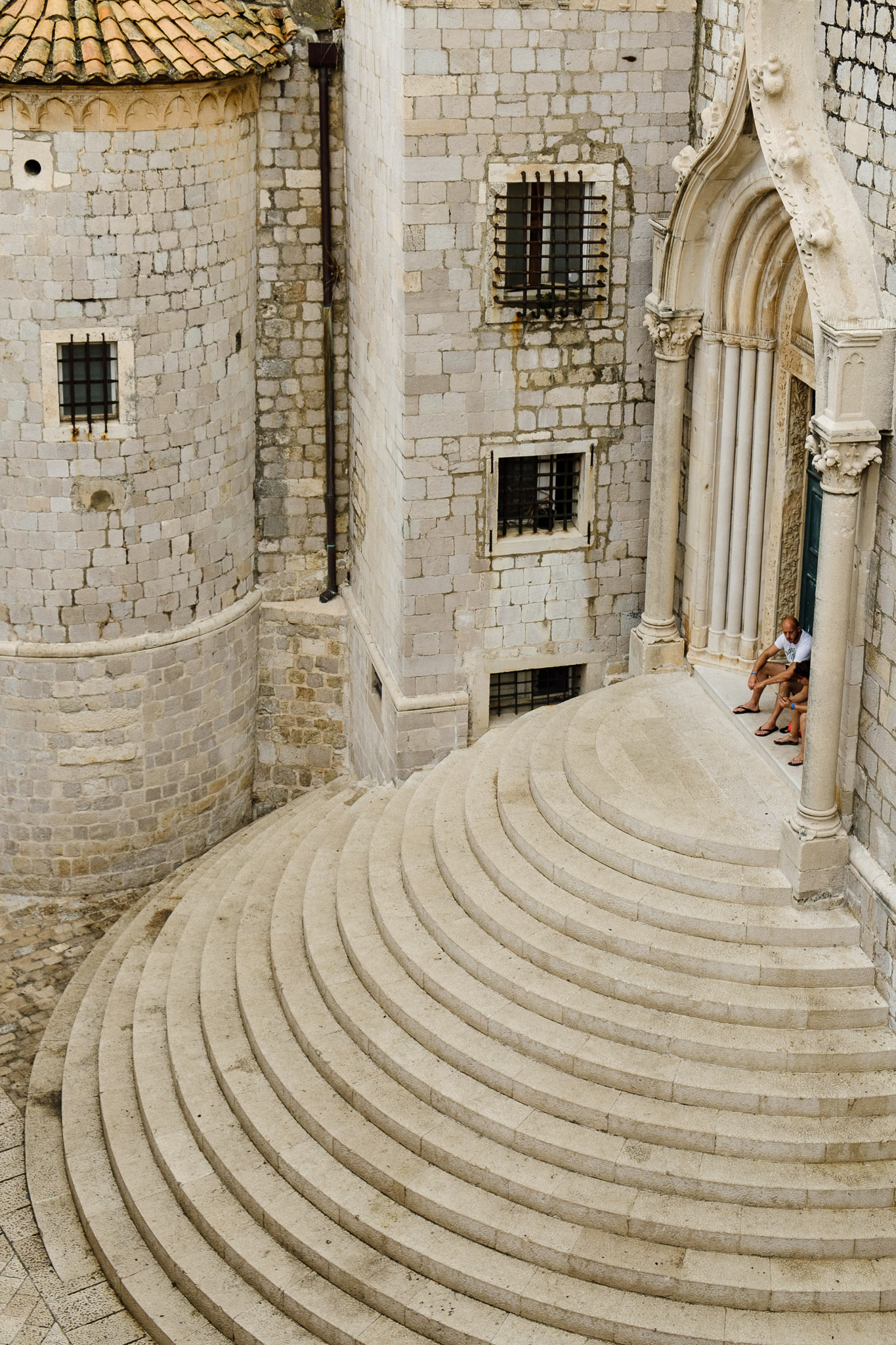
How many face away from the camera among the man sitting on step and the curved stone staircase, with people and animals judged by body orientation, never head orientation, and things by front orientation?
0

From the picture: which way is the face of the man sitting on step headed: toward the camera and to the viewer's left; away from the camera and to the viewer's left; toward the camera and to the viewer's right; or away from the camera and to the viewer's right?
toward the camera and to the viewer's left

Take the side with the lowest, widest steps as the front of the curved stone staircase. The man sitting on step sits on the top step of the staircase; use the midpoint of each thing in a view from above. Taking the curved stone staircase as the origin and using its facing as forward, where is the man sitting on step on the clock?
The man sitting on step is roughly at 6 o'clock from the curved stone staircase.

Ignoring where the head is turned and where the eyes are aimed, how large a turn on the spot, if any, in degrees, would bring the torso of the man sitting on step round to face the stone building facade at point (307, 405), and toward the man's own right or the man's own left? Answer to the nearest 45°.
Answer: approximately 45° to the man's own right

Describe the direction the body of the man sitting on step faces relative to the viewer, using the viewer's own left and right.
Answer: facing the viewer and to the left of the viewer

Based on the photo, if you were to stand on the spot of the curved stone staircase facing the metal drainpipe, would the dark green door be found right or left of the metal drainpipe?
right
